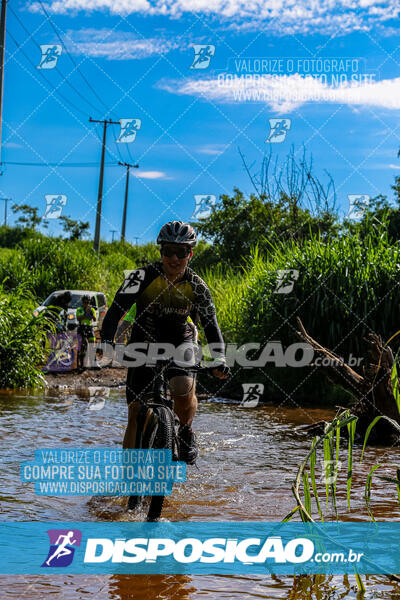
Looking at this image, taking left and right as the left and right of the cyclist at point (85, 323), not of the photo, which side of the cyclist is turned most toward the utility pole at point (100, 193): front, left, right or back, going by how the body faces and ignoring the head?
back

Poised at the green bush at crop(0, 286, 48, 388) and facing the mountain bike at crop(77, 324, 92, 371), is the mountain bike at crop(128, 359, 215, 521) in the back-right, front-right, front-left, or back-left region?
back-right

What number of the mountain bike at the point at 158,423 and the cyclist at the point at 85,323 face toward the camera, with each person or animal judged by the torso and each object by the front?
2

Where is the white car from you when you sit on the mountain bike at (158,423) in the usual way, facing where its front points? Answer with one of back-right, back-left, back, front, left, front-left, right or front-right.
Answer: back

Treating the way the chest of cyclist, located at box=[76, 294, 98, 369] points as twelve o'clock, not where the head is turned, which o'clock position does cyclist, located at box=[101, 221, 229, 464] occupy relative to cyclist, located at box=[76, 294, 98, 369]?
cyclist, located at box=[101, 221, 229, 464] is roughly at 12 o'clock from cyclist, located at box=[76, 294, 98, 369].

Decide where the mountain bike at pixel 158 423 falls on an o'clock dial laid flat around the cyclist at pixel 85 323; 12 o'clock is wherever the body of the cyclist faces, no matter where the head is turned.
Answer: The mountain bike is roughly at 12 o'clock from the cyclist.

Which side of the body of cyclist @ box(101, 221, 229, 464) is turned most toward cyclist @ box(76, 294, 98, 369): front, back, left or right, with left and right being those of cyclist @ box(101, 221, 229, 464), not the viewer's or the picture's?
back

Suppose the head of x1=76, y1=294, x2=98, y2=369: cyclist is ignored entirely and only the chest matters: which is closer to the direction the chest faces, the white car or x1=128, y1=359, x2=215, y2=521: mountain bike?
the mountain bike

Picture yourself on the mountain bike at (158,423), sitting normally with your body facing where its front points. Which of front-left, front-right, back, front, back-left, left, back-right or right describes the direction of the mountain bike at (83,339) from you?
back

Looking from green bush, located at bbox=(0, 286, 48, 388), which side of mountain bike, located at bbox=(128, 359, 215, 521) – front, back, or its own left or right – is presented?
back
